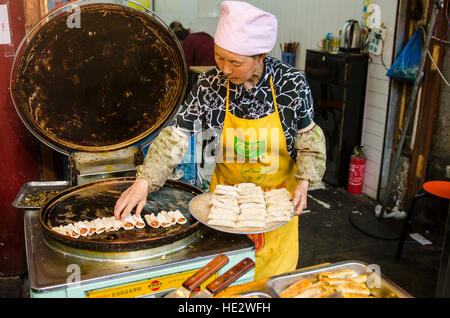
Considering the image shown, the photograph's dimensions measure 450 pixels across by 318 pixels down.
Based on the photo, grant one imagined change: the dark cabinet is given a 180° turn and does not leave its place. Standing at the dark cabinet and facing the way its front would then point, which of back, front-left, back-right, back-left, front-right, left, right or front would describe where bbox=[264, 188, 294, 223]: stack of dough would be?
back-right

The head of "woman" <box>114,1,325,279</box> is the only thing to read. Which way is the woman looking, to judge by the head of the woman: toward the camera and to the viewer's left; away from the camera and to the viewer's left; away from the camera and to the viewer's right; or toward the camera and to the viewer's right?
toward the camera and to the viewer's left

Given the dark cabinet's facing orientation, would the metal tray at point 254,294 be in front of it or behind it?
in front

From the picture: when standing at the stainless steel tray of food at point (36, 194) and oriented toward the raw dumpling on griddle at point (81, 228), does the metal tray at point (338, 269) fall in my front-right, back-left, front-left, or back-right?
front-left

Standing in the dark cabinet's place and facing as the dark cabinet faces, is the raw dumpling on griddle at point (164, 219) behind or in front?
in front

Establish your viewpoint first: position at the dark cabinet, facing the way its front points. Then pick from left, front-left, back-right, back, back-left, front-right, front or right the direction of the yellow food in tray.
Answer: front-left
